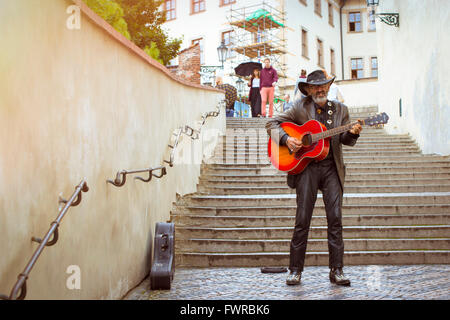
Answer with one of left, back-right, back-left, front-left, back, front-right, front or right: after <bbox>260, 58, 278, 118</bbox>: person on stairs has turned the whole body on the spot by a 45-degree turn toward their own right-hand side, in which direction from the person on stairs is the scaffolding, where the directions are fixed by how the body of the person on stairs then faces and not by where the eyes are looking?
back-right

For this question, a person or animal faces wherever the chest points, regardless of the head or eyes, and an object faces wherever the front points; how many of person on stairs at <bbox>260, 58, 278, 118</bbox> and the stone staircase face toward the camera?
2

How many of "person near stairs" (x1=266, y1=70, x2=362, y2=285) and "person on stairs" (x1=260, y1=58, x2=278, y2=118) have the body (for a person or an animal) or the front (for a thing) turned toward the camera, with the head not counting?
2

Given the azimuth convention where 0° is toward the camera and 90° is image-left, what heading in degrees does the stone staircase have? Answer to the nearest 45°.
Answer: approximately 0°

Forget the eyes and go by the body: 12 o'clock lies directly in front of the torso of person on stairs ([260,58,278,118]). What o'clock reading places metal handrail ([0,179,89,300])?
The metal handrail is roughly at 12 o'clock from the person on stairs.

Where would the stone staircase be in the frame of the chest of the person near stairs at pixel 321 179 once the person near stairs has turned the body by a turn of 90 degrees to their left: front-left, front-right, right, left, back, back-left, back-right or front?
left

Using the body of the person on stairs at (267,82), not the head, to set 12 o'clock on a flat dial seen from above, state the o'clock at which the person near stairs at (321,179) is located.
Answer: the person near stairs at (321,179) is roughly at 12 o'clock from the person on stairs at (267,82).

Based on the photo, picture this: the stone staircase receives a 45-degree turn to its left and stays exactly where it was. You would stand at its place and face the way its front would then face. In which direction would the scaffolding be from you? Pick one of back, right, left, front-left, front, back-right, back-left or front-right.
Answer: back-left

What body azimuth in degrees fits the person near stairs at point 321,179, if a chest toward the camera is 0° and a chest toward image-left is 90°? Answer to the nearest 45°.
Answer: approximately 0°
